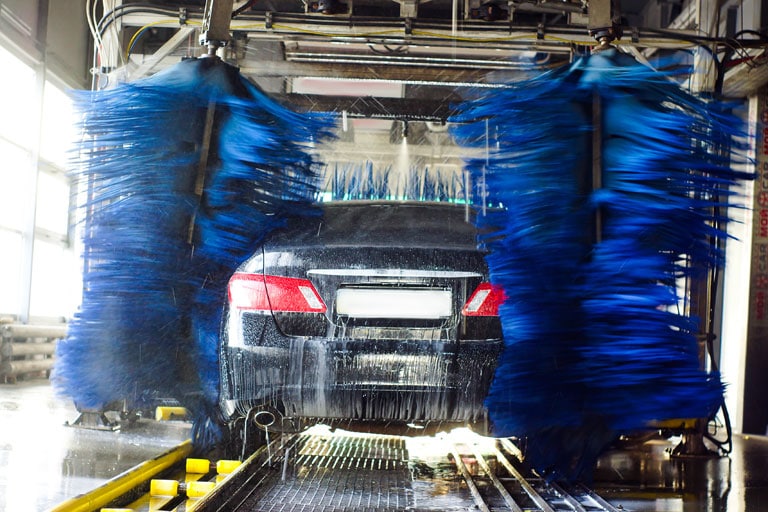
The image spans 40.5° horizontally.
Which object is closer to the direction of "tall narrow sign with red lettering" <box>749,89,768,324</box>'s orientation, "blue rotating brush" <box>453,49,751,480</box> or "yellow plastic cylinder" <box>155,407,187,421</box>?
the blue rotating brush

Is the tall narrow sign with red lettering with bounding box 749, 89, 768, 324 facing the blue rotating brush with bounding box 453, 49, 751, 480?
yes
